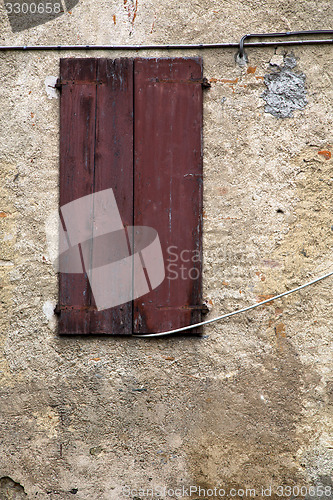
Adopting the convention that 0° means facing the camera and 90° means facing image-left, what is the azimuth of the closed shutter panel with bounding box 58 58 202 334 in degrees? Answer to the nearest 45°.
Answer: approximately 0°
